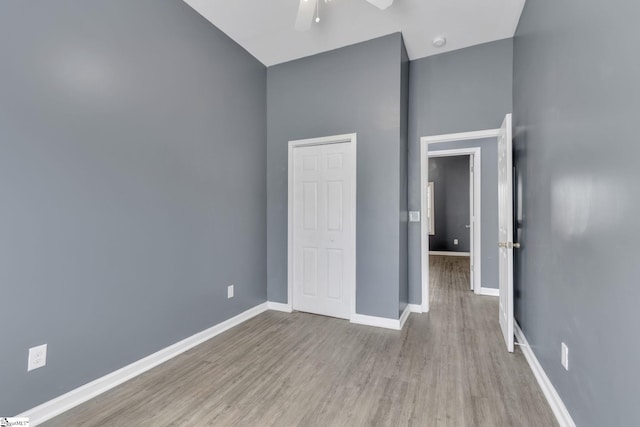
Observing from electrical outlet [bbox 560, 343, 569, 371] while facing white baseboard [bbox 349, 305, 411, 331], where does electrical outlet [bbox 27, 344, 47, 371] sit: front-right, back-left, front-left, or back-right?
front-left

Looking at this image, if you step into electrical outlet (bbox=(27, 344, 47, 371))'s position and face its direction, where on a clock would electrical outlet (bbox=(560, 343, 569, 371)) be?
electrical outlet (bbox=(560, 343, 569, 371)) is roughly at 12 o'clock from electrical outlet (bbox=(27, 344, 47, 371)).

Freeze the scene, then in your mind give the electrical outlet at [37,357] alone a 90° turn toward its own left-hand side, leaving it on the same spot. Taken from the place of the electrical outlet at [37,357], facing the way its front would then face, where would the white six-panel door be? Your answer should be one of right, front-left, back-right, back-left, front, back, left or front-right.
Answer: front-right

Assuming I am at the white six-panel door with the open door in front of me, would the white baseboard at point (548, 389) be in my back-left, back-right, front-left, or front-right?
front-right

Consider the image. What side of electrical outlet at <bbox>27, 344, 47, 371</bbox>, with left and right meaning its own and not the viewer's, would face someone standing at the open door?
front

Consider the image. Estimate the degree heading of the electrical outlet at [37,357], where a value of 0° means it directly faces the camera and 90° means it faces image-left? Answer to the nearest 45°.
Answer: approximately 315°

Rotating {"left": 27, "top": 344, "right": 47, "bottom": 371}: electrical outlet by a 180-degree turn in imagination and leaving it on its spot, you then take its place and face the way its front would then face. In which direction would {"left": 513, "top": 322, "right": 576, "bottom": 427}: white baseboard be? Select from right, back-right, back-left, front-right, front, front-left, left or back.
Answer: back

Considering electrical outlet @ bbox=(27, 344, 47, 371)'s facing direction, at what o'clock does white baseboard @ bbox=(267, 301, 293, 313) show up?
The white baseboard is roughly at 10 o'clock from the electrical outlet.
